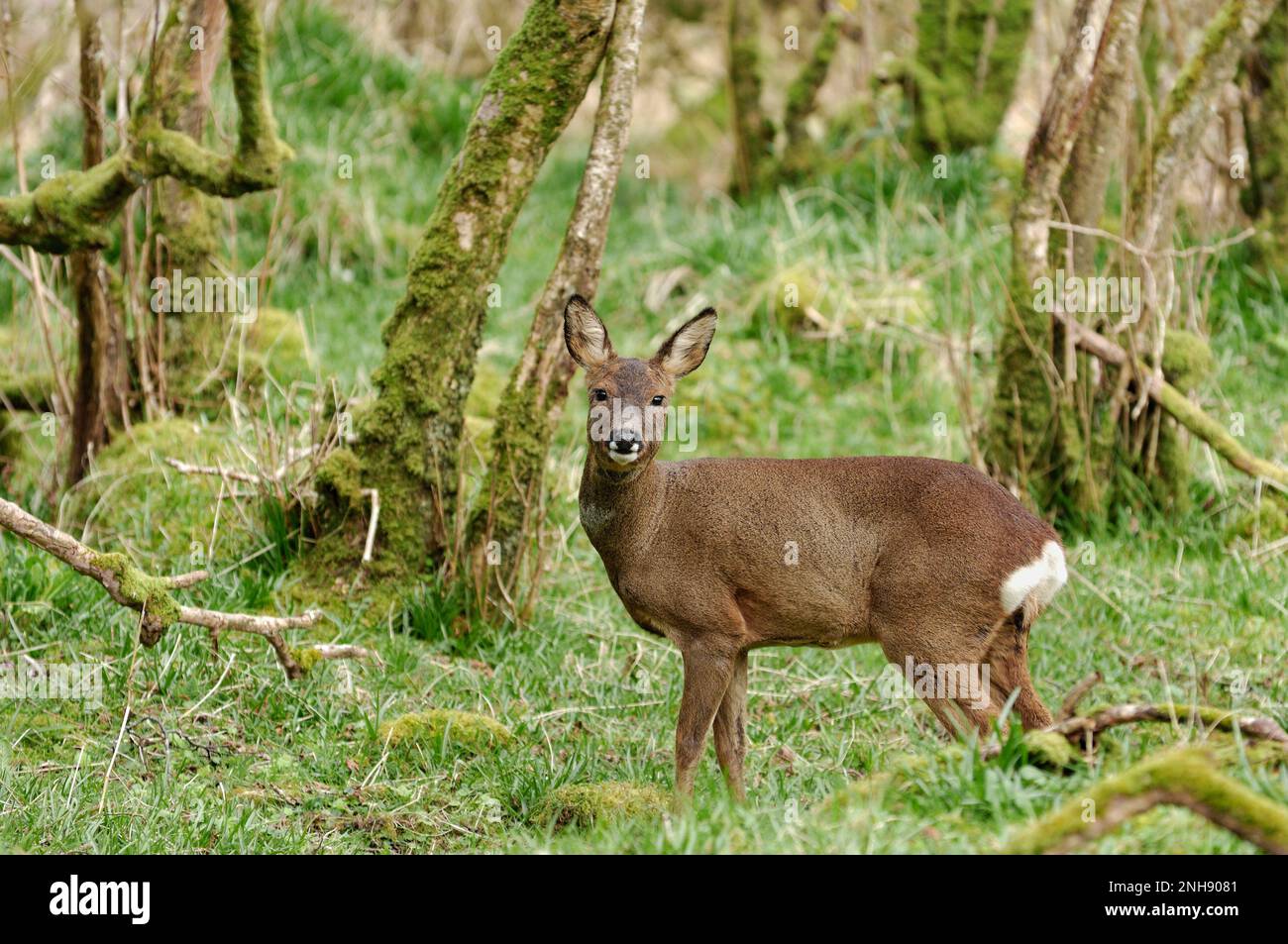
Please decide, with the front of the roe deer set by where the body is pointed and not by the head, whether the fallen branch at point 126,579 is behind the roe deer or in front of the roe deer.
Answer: in front

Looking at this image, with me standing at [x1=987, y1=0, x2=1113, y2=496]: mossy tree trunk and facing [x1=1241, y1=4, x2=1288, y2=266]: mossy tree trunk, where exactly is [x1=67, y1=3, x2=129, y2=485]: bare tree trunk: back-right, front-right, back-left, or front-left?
back-left

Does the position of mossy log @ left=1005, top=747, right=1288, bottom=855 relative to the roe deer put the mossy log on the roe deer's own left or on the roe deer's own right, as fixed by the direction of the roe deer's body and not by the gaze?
on the roe deer's own left

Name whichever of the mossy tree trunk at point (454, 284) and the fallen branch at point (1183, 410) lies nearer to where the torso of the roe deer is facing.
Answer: the mossy tree trunk

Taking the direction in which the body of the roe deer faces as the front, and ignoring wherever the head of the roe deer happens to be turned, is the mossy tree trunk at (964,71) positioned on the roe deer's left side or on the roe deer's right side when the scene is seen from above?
on the roe deer's right side

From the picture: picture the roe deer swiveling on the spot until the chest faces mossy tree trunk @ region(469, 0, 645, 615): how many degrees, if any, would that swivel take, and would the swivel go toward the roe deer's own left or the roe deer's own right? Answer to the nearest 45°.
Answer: approximately 45° to the roe deer's own right

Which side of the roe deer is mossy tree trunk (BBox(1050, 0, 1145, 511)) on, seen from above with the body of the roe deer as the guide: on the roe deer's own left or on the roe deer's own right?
on the roe deer's own right

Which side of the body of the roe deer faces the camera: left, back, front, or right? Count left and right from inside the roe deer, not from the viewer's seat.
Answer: left

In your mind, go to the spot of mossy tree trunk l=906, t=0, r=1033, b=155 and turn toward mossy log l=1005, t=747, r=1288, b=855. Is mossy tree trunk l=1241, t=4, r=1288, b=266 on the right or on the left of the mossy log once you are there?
left

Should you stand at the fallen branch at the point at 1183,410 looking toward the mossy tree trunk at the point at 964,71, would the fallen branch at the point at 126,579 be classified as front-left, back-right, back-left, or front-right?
back-left

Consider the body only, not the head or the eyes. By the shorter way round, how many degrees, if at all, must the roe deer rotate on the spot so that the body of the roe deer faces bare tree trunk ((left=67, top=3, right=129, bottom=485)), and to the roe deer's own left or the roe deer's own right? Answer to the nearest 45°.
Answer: approximately 45° to the roe deer's own right
